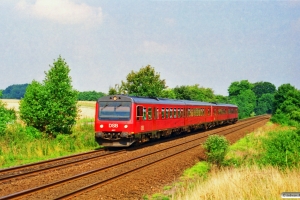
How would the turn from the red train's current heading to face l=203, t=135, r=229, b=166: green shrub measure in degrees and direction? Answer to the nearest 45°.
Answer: approximately 90° to its left

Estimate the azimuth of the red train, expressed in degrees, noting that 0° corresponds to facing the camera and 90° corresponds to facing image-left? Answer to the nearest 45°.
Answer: approximately 45°

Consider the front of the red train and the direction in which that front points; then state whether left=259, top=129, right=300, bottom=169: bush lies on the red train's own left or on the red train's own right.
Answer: on the red train's own left
